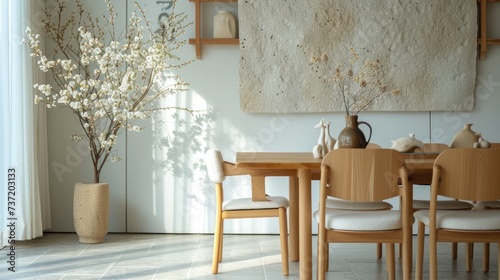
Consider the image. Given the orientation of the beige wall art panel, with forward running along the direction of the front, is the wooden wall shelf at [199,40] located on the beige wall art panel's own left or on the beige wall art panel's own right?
on the beige wall art panel's own right

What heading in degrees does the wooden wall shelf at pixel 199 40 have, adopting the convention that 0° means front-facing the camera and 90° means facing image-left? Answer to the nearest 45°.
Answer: approximately 0°

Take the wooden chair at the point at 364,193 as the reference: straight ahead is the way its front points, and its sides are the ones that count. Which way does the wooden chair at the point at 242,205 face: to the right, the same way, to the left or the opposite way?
to the right

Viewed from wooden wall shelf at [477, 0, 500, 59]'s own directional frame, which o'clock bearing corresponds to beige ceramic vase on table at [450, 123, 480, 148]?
The beige ceramic vase on table is roughly at 12 o'clock from the wooden wall shelf.

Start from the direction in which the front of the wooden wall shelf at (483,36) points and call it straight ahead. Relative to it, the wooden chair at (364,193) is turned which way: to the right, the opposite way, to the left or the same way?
the opposite way

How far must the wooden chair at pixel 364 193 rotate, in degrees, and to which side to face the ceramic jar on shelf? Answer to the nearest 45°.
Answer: approximately 45° to its left

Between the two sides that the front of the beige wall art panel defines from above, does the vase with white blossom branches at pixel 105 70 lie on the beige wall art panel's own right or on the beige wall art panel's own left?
on the beige wall art panel's own right

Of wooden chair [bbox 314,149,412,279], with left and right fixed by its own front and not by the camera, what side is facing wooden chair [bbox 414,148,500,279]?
right

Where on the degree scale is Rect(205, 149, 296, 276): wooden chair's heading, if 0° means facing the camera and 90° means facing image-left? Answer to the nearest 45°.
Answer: approximately 270°

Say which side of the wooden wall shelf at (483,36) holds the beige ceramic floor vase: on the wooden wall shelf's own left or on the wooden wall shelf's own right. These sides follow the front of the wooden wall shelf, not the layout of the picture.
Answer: on the wooden wall shelf's own right

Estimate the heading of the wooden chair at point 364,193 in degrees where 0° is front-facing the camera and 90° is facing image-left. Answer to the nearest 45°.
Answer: approximately 180°
